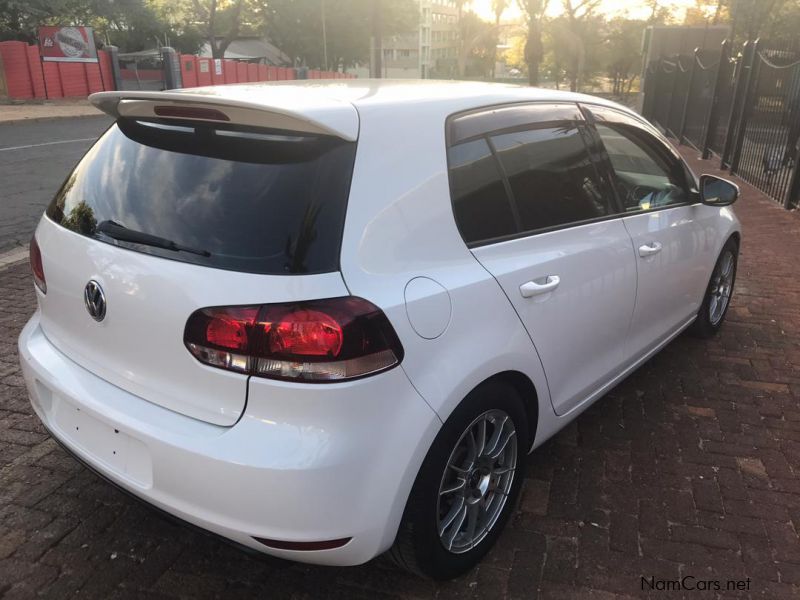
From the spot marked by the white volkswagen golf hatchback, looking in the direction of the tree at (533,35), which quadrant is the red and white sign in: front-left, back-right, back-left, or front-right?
front-left

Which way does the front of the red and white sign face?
toward the camera

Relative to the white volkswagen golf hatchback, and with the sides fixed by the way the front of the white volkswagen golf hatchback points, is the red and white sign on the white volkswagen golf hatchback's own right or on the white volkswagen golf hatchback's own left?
on the white volkswagen golf hatchback's own left

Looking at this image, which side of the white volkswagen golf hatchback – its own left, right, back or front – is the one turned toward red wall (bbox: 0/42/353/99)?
left

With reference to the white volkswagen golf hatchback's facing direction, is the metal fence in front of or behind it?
in front

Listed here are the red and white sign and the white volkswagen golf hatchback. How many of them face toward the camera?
1

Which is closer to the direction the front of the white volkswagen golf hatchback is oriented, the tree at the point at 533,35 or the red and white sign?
the tree

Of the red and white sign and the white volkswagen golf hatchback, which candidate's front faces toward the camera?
the red and white sign

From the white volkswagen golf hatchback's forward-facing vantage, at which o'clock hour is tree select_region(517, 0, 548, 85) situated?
The tree is roughly at 11 o'clock from the white volkswagen golf hatchback.

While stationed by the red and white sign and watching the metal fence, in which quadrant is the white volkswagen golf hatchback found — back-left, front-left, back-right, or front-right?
front-right

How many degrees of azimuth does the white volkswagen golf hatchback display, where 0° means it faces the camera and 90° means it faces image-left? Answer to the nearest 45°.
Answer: approximately 225°

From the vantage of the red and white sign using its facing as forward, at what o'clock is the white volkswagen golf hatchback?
The white volkswagen golf hatchback is roughly at 12 o'clock from the red and white sign.

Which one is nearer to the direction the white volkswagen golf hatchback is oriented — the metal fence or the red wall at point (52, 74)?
the metal fence

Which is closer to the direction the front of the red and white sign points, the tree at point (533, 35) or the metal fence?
the metal fence

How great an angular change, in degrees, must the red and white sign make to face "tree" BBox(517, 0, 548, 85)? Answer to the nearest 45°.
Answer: approximately 90° to its left
